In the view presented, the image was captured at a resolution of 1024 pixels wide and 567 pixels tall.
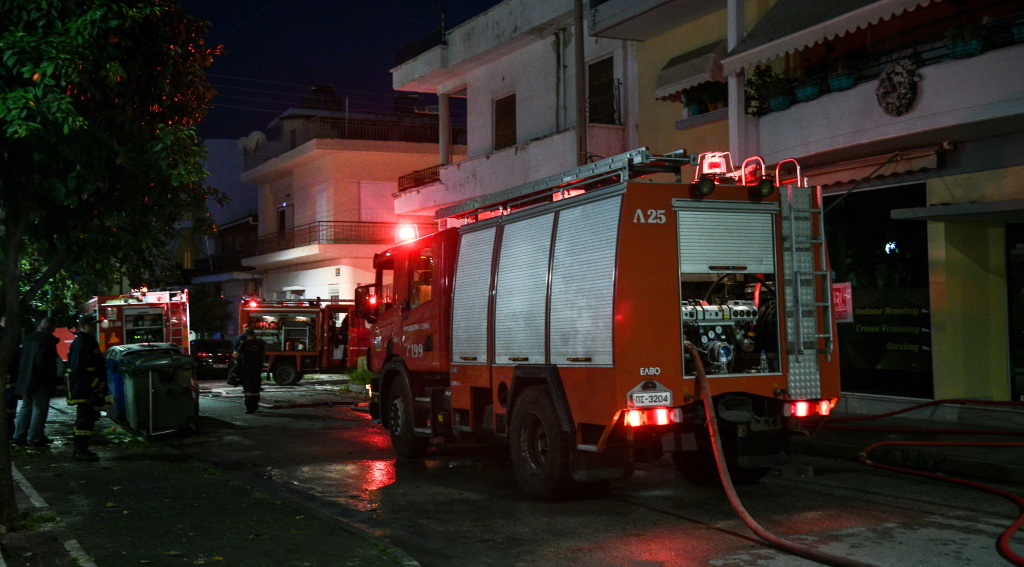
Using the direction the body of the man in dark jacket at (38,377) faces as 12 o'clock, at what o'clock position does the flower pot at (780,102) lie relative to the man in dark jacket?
The flower pot is roughly at 2 o'clock from the man in dark jacket.

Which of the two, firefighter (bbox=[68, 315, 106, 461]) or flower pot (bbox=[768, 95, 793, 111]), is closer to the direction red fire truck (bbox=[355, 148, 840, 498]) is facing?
the firefighter

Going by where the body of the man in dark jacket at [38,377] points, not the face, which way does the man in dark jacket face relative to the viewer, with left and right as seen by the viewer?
facing away from the viewer and to the right of the viewer

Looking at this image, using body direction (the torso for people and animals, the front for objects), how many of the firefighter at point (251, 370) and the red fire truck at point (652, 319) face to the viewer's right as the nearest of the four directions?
0

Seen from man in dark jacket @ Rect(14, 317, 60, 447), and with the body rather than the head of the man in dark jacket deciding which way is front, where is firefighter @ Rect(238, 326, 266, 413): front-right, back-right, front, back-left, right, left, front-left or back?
front

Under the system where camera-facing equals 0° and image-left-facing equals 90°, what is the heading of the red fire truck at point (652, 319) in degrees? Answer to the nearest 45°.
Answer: approximately 135°

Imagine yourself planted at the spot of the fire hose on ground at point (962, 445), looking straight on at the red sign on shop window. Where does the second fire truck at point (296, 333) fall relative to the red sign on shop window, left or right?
left

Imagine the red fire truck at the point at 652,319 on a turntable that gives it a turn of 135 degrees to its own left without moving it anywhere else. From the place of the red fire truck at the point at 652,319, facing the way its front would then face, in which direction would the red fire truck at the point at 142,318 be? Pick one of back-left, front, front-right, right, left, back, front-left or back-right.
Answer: back-right

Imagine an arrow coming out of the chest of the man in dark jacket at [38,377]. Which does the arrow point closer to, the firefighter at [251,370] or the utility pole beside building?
the firefighter
